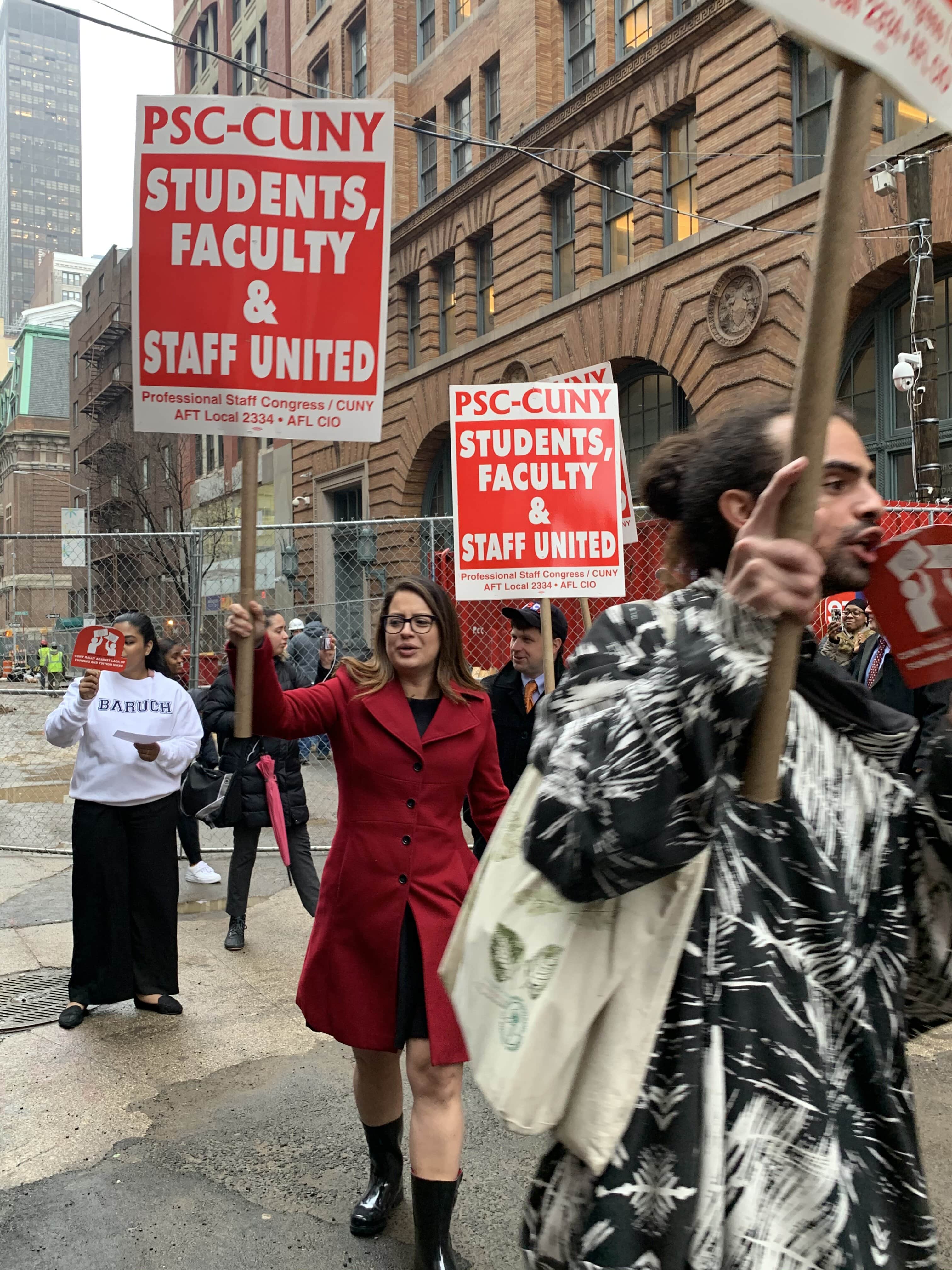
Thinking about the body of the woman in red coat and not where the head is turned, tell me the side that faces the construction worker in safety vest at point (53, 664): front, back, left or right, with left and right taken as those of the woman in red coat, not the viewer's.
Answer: back

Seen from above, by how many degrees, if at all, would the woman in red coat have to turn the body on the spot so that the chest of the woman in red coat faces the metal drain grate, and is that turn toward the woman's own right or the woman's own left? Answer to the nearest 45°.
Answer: approximately 135° to the woman's own right

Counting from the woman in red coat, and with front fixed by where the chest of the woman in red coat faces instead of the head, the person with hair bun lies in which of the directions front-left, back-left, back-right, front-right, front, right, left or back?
front

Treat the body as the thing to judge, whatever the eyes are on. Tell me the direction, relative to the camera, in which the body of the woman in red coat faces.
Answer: toward the camera

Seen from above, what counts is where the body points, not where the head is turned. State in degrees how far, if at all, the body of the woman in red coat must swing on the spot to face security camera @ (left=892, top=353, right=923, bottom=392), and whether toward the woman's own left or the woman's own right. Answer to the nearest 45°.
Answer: approximately 135° to the woman's own left

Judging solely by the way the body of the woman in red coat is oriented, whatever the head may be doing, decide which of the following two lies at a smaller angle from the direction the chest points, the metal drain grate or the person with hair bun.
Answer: the person with hair bun

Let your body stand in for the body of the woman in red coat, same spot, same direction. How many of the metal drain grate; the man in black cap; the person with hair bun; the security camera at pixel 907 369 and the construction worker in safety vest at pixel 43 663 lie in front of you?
1

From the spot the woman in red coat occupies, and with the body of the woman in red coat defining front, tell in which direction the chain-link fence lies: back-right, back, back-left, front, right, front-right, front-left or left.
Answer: back

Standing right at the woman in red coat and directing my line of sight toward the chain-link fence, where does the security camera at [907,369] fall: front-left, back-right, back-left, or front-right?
front-right

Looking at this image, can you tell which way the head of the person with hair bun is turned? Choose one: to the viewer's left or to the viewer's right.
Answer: to the viewer's right

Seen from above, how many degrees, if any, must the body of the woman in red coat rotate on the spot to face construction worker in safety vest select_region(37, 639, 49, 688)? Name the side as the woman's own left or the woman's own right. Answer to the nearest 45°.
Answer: approximately 180°
